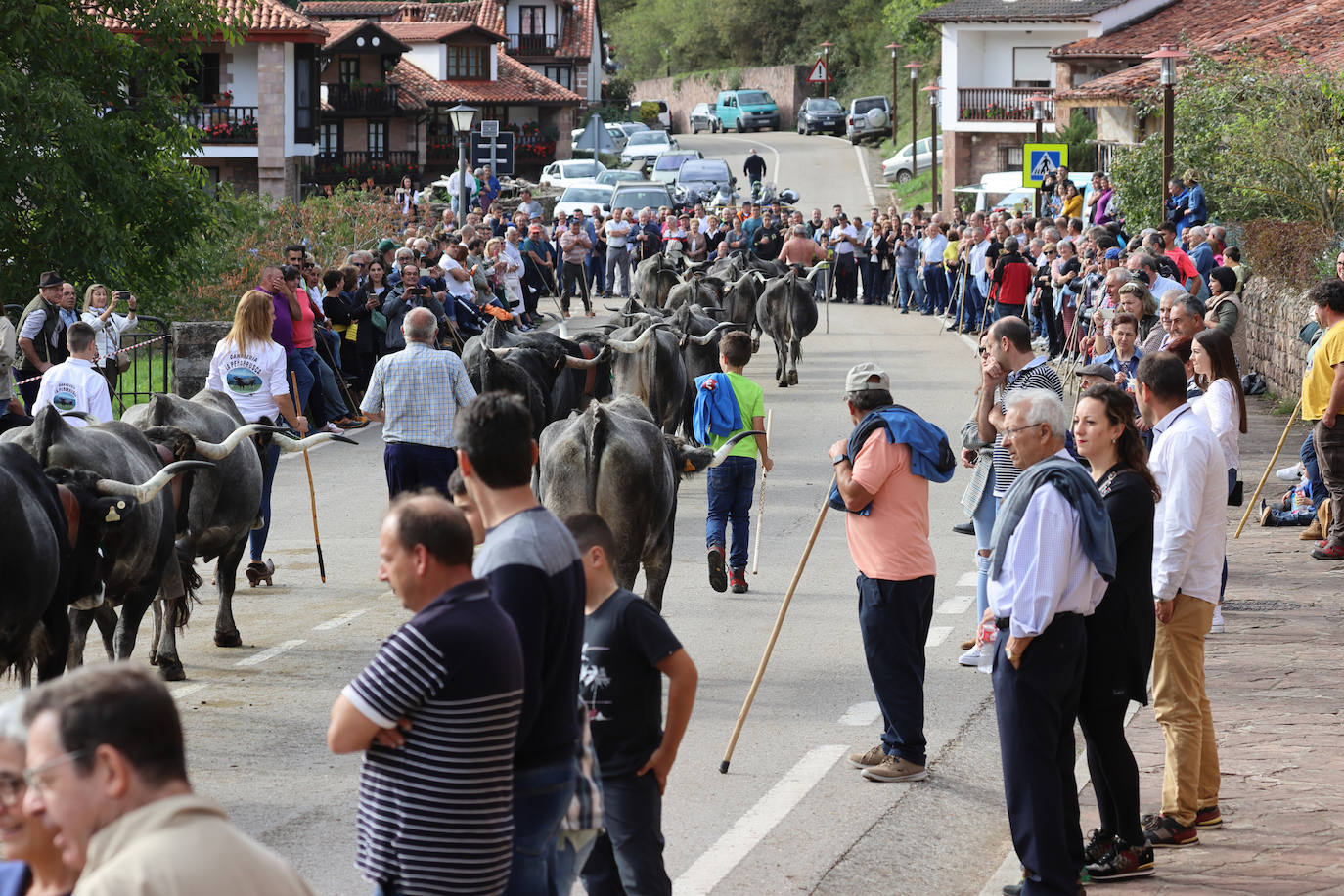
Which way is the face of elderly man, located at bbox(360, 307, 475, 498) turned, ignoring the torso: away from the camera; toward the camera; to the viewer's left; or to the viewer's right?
away from the camera

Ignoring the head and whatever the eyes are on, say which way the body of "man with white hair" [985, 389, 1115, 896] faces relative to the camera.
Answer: to the viewer's left

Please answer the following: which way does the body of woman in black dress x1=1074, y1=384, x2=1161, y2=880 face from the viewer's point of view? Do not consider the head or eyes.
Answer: to the viewer's left

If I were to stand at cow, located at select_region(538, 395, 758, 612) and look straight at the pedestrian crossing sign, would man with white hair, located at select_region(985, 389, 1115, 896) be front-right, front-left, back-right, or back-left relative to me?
back-right

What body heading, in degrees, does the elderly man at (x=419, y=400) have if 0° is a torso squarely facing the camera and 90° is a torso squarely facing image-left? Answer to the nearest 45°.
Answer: approximately 180°

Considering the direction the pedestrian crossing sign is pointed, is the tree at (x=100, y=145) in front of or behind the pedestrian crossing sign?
in front

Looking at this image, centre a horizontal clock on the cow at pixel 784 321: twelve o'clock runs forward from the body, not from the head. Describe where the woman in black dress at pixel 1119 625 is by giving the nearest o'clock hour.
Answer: The woman in black dress is roughly at 6 o'clock from the cow.

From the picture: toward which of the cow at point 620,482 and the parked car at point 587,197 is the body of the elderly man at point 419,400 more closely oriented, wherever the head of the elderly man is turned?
the parked car

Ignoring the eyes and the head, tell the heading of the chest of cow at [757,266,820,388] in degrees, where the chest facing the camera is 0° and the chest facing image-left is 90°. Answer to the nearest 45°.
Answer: approximately 180°

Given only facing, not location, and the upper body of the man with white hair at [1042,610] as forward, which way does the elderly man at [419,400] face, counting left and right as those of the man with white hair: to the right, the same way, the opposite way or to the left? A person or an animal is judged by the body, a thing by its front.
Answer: to the right

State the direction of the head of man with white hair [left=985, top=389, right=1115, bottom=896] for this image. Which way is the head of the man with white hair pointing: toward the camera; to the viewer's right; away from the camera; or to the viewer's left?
to the viewer's left

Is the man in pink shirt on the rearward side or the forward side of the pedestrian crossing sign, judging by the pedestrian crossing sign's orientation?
on the forward side
